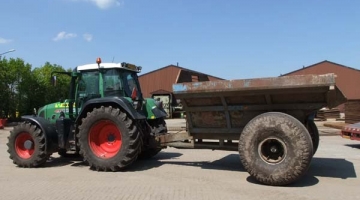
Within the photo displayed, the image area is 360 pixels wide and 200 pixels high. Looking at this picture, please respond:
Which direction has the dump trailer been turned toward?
to the viewer's left

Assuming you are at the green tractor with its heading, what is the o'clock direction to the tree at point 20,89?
The tree is roughly at 1 o'clock from the green tractor.

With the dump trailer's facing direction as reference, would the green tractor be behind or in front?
in front

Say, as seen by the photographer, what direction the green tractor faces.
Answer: facing away from the viewer and to the left of the viewer

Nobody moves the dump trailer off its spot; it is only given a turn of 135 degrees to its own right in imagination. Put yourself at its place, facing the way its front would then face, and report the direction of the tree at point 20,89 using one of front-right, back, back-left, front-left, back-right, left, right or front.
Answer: left

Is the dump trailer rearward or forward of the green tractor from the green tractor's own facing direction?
rearward

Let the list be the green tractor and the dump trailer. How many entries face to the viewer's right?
0
